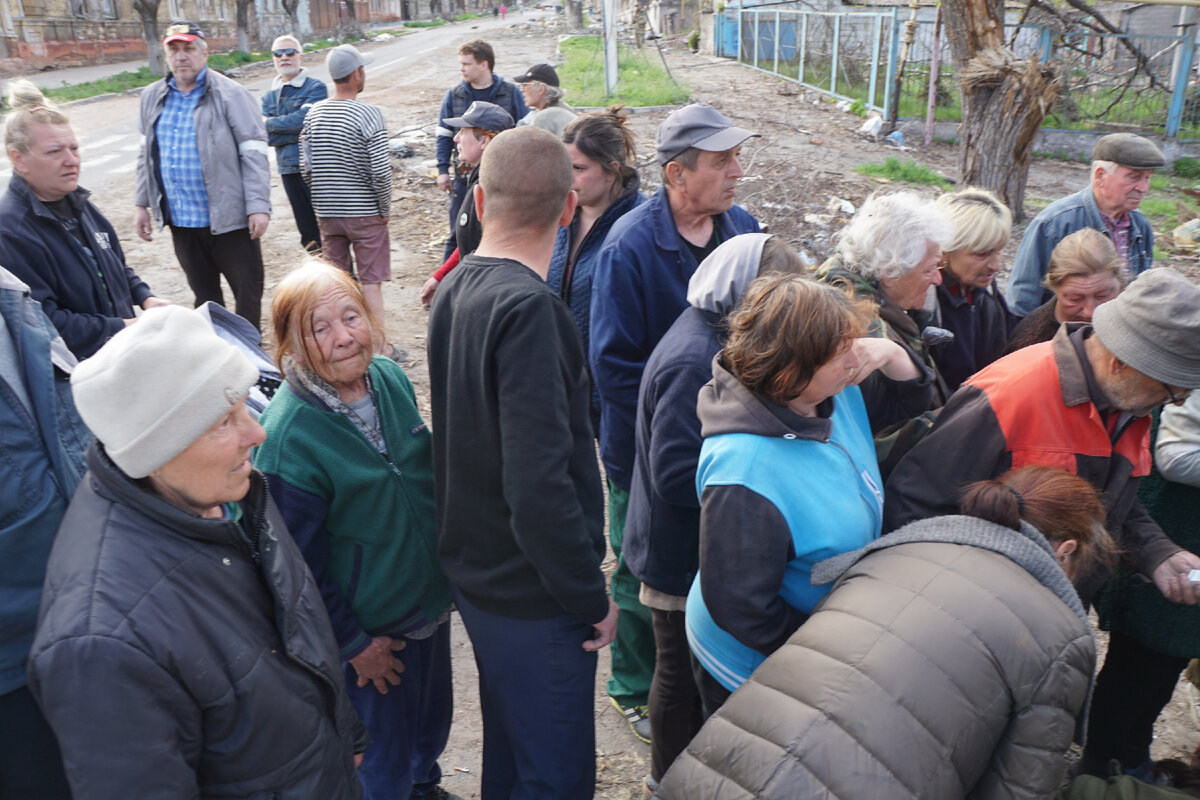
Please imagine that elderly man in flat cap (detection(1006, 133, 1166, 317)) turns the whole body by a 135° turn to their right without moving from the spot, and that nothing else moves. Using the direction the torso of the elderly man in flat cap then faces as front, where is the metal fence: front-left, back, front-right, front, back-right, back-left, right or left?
right

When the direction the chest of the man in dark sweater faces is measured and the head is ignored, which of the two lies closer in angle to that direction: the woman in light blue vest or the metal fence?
the metal fence

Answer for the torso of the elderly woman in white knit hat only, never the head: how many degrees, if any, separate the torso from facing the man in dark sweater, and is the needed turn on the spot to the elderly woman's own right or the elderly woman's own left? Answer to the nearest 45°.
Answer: approximately 45° to the elderly woman's own left

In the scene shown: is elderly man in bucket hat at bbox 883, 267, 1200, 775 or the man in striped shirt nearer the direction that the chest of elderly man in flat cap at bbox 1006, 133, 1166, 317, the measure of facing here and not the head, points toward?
the elderly man in bucket hat

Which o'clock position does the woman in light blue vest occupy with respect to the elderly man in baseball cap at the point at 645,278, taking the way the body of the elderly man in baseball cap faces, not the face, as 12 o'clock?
The woman in light blue vest is roughly at 1 o'clock from the elderly man in baseball cap.

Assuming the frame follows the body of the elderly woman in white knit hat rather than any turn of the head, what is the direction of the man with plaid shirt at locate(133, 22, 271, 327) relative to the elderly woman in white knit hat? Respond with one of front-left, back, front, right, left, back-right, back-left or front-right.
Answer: back-left

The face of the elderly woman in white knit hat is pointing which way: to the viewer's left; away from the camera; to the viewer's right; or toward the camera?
to the viewer's right

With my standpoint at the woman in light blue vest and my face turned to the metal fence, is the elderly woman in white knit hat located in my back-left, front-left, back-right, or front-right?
back-left

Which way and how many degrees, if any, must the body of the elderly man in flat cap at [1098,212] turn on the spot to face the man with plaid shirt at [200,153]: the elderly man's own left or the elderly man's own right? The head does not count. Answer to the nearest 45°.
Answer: approximately 135° to the elderly man's own right

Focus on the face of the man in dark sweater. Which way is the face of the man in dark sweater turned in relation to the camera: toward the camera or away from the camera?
away from the camera

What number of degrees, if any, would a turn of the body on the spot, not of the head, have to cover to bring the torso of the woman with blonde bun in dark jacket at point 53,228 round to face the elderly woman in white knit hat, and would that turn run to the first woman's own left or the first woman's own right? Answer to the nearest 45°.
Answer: approximately 45° to the first woman's own right

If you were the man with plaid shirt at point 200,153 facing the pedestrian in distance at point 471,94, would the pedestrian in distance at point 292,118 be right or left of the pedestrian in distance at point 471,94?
left
